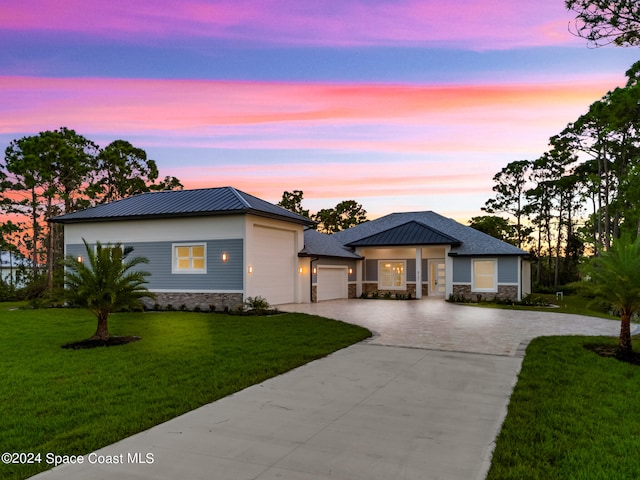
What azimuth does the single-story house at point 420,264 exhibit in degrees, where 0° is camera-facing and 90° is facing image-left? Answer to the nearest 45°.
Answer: approximately 0°

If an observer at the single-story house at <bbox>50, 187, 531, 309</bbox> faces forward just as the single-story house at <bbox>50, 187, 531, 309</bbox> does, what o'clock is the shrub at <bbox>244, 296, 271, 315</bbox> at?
The shrub is roughly at 12 o'clock from the single-story house.

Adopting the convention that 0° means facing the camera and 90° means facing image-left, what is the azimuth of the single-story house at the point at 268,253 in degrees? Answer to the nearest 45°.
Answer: approximately 0°
